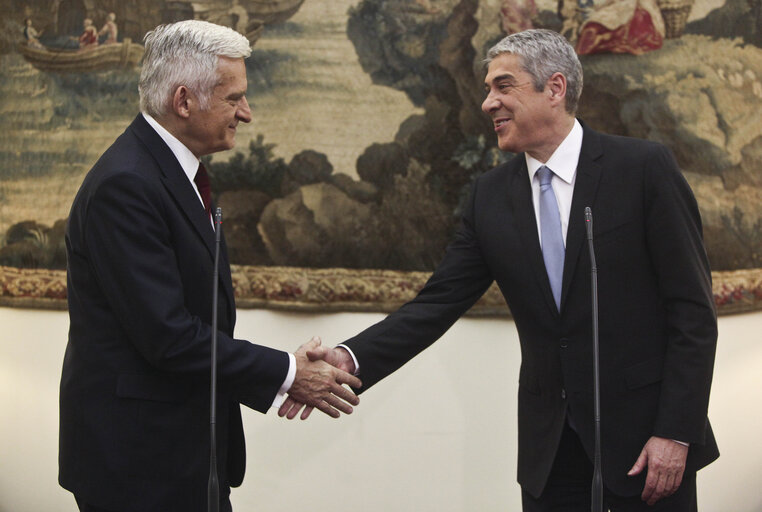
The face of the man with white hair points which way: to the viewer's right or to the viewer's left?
to the viewer's right

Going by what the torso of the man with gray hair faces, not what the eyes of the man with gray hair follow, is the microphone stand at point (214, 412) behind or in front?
in front

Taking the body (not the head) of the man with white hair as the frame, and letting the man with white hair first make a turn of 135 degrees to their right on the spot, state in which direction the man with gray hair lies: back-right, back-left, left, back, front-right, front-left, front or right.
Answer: back-left

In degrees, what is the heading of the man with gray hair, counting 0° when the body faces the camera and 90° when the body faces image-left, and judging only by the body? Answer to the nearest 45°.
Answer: approximately 45°

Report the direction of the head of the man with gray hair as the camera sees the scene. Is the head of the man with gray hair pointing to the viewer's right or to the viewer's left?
to the viewer's left

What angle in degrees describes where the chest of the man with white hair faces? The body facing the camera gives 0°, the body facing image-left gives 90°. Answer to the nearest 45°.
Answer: approximately 270°
